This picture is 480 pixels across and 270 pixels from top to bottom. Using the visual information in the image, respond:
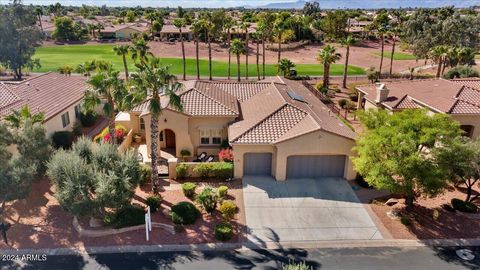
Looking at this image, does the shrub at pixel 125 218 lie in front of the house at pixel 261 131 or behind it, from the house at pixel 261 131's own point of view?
in front

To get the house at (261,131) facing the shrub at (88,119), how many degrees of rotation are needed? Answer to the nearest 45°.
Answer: approximately 135° to its right

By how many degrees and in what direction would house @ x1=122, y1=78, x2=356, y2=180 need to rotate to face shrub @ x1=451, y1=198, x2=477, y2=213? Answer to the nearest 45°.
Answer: approximately 45° to its left

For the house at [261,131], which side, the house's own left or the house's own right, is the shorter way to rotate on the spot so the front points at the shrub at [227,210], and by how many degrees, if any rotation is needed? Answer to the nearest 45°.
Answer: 0° — it already faces it

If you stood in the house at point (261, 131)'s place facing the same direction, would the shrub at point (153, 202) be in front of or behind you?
in front

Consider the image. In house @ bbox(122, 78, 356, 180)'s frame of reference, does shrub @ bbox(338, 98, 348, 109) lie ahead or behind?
behind

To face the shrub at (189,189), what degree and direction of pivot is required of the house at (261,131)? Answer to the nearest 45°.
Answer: approximately 45° to its right

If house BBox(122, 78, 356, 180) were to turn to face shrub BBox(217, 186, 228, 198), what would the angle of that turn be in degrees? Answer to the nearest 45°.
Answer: approximately 45° to its right

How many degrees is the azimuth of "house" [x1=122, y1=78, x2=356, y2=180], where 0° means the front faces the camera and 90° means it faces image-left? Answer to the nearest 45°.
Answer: approximately 0°

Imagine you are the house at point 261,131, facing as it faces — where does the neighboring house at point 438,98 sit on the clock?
The neighboring house is roughly at 8 o'clock from the house.

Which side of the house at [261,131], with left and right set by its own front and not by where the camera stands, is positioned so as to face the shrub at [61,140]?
right
